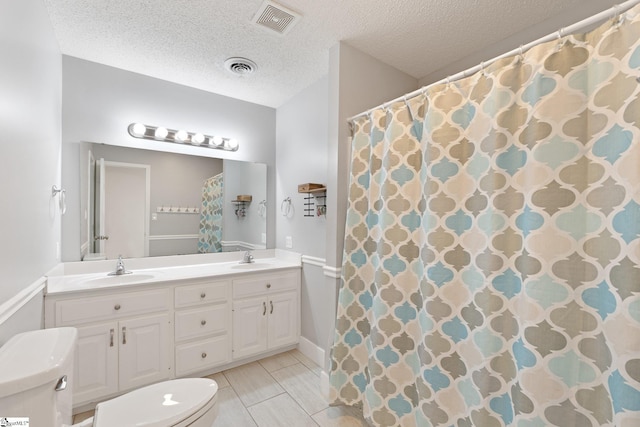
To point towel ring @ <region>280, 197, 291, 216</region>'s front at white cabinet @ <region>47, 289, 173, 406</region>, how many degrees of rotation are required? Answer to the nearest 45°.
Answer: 0° — it already faces it

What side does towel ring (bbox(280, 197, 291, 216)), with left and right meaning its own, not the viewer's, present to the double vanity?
front

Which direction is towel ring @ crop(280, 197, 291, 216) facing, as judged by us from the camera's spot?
facing the viewer and to the left of the viewer

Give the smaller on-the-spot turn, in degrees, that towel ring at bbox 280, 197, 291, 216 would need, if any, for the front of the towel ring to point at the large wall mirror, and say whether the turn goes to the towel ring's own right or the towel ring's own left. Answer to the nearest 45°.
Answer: approximately 45° to the towel ring's own right

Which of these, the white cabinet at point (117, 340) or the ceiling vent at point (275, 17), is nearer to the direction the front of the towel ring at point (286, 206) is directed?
the white cabinet

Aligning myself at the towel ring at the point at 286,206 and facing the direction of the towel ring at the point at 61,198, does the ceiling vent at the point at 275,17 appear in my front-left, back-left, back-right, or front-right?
front-left

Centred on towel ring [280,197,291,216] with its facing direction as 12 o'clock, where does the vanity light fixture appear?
The vanity light fixture is roughly at 1 o'clock from the towel ring.

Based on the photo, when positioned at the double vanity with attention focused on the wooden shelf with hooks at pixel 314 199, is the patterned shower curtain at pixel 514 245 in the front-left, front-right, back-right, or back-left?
front-right

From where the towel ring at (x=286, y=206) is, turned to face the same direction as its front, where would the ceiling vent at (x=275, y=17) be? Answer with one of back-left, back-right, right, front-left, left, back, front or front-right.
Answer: front-left

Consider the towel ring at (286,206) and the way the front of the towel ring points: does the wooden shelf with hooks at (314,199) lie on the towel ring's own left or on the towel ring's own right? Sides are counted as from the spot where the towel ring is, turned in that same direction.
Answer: on the towel ring's own left

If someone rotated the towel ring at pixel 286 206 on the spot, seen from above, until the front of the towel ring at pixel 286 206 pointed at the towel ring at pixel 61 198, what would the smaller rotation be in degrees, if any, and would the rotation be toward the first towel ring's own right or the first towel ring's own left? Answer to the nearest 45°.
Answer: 0° — it already faces it
